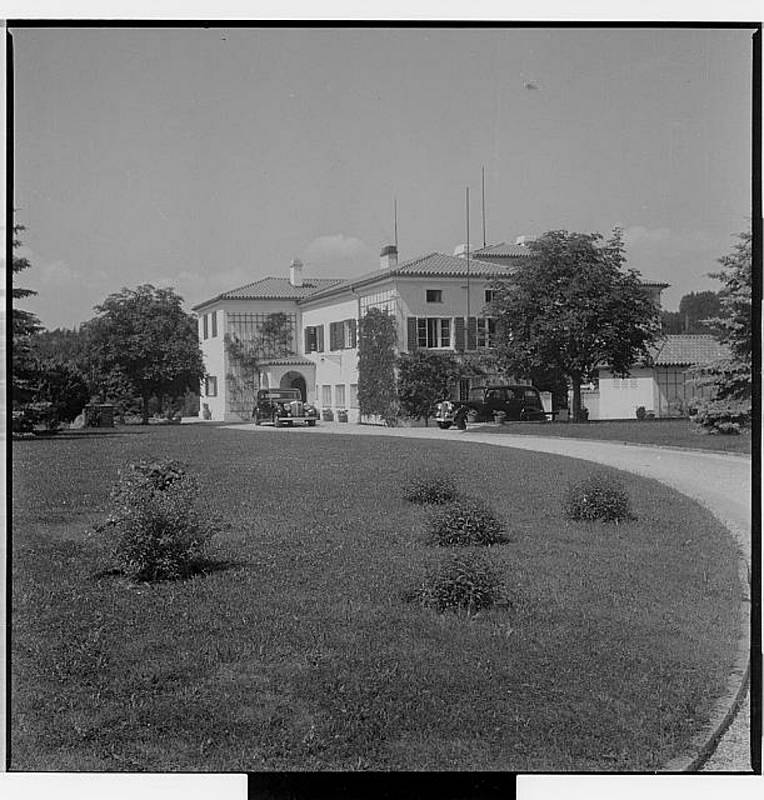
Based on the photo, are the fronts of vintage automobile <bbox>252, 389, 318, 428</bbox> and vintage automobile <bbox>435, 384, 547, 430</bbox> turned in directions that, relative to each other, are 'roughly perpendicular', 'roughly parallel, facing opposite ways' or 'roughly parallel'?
roughly perpendicular

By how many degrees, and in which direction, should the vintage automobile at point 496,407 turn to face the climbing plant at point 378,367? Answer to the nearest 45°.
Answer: approximately 45° to its right

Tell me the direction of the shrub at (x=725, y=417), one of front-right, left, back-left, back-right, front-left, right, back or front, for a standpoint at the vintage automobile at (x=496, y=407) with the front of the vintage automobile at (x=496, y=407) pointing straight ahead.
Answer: back-left

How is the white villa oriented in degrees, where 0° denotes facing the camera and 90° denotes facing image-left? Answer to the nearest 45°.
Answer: approximately 45°

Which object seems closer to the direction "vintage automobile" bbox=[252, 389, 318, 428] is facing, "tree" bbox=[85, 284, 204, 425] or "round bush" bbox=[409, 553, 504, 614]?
the round bush

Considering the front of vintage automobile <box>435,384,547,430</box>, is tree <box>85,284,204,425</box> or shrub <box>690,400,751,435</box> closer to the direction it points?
the tree

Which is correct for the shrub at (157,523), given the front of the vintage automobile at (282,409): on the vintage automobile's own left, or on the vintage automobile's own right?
on the vintage automobile's own right
